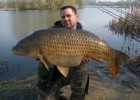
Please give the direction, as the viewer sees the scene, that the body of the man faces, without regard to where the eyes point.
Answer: toward the camera

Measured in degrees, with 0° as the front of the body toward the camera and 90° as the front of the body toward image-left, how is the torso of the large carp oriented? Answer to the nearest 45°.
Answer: approximately 90°
